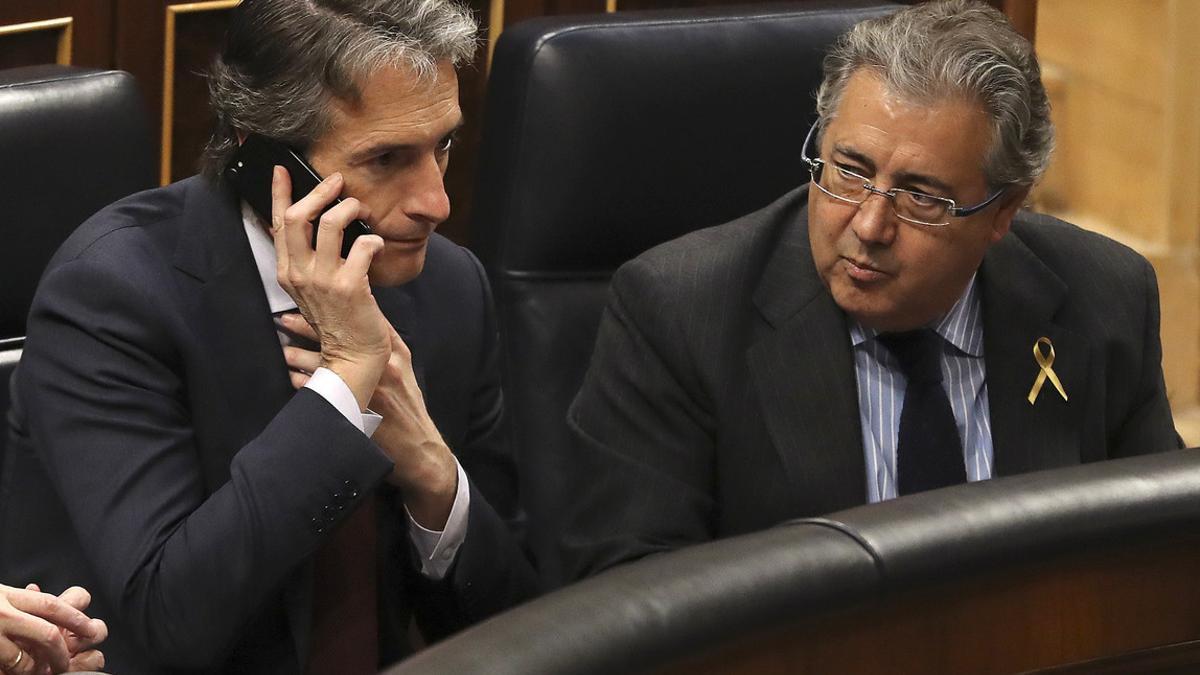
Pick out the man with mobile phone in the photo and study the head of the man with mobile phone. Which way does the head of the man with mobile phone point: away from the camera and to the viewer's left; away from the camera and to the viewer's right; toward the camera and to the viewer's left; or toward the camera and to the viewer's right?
toward the camera and to the viewer's right

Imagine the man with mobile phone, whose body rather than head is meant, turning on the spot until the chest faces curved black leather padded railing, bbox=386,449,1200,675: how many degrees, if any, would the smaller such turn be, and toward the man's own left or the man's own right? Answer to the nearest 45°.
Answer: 0° — they already face it

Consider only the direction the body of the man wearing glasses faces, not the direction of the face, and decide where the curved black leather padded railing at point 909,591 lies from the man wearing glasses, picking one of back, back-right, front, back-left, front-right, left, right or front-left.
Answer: front

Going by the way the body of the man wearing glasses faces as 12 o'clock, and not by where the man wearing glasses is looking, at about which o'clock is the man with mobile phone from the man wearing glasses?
The man with mobile phone is roughly at 2 o'clock from the man wearing glasses.

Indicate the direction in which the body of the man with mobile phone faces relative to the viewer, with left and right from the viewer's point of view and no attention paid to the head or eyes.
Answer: facing the viewer and to the right of the viewer

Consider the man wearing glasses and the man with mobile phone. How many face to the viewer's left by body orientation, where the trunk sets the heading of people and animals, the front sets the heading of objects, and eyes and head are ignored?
0

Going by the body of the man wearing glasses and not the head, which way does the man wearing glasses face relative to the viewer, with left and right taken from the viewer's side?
facing the viewer

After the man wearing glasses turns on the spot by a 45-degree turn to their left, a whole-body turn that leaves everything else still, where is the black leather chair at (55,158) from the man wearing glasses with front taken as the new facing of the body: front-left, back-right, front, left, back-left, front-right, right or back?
back-right

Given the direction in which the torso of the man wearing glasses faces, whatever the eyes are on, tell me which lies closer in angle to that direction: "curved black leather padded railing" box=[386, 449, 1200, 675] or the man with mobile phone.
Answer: the curved black leather padded railing

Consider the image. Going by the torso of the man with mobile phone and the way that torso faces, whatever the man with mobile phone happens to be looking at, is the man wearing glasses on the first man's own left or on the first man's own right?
on the first man's own left

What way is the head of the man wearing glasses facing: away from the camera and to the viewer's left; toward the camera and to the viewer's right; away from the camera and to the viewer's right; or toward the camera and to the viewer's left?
toward the camera and to the viewer's left
